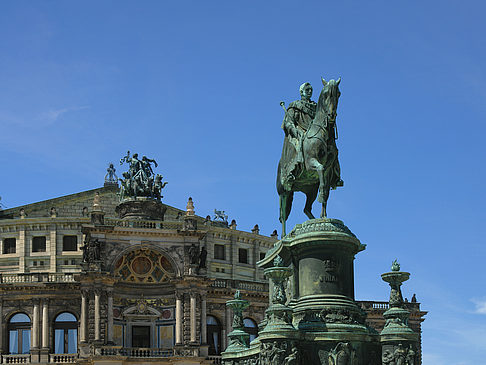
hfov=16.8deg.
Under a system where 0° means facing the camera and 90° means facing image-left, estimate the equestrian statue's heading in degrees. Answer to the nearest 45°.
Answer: approximately 315°
